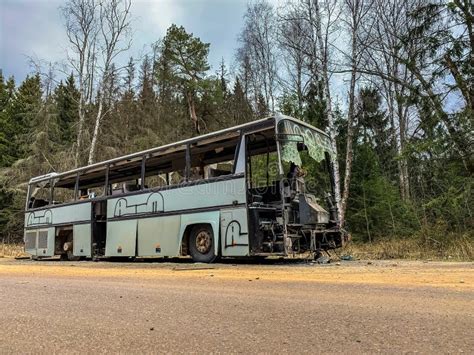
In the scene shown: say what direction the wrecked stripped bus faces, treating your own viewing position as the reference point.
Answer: facing the viewer and to the right of the viewer

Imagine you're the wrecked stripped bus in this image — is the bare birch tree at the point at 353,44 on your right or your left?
on your left
